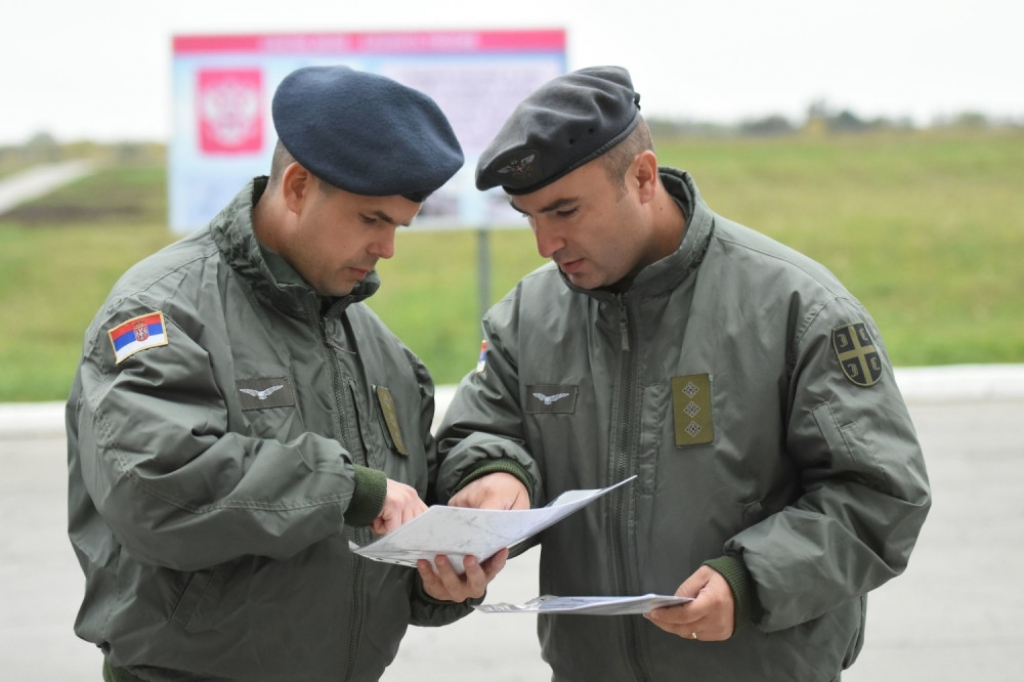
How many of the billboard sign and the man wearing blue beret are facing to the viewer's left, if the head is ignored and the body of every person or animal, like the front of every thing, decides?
0

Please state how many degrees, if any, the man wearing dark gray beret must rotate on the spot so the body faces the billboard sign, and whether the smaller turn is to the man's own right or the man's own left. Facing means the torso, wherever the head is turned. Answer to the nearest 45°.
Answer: approximately 90° to the man's own right

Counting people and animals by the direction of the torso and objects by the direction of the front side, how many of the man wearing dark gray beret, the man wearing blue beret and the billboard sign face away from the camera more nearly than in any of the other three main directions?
0

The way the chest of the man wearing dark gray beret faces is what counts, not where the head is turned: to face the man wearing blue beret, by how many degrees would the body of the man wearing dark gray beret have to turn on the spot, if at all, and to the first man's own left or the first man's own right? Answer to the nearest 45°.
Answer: approximately 45° to the first man's own right

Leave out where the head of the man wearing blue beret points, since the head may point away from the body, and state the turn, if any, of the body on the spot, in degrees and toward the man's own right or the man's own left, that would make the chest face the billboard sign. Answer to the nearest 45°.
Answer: approximately 135° to the man's own left

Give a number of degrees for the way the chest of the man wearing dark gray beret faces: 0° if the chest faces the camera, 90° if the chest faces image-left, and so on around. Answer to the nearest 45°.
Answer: approximately 45°

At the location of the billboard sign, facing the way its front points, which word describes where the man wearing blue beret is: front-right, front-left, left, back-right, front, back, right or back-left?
front

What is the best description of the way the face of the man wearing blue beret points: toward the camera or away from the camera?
toward the camera

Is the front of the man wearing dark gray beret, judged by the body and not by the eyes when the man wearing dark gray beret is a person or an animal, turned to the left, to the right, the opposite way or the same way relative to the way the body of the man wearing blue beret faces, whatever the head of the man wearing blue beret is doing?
to the right

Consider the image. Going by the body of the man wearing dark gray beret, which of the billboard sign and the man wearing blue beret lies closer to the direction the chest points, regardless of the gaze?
the man wearing blue beret

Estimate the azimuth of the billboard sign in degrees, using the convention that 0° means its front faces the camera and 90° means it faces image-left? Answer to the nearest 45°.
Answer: approximately 0°

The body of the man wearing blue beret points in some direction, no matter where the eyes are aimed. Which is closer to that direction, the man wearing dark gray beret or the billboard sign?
the man wearing dark gray beret

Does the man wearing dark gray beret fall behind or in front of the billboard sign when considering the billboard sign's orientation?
in front

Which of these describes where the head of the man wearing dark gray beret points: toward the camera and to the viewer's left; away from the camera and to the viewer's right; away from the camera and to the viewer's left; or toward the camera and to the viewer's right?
toward the camera and to the viewer's left
